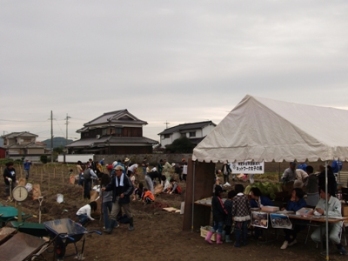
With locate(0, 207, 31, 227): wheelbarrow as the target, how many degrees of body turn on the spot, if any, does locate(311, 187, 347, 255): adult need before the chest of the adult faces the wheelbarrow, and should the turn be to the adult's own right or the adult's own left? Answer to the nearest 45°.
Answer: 0° — they already face it

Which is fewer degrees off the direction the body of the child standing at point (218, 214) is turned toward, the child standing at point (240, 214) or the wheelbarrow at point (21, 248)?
the child standing

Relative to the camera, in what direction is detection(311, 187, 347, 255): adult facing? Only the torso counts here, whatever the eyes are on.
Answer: to the viewer's left

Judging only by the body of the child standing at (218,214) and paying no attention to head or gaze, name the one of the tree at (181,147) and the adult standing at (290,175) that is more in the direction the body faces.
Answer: the adult standing
